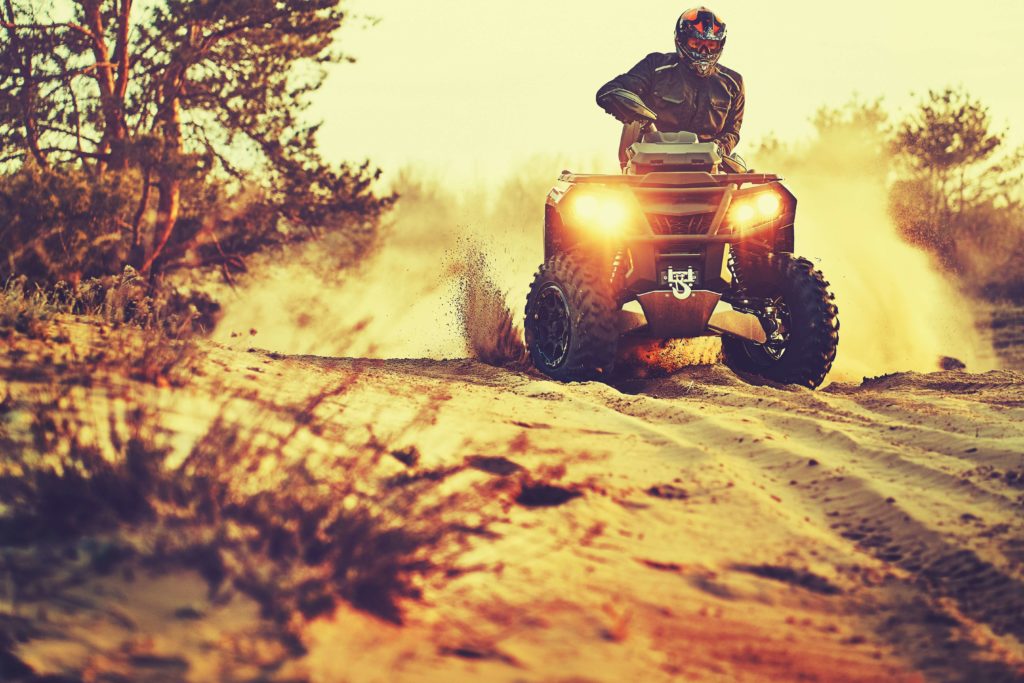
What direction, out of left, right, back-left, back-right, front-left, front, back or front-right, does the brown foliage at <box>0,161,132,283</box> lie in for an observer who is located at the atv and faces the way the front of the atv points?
back-right

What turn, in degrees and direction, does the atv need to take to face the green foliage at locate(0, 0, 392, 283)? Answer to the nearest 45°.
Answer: approximately 135° to its right

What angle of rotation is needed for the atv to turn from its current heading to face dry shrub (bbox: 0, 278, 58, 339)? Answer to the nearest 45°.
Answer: approximately 45° to its right

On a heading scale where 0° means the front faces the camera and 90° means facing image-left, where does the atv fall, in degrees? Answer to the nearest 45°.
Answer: approximately 0°
